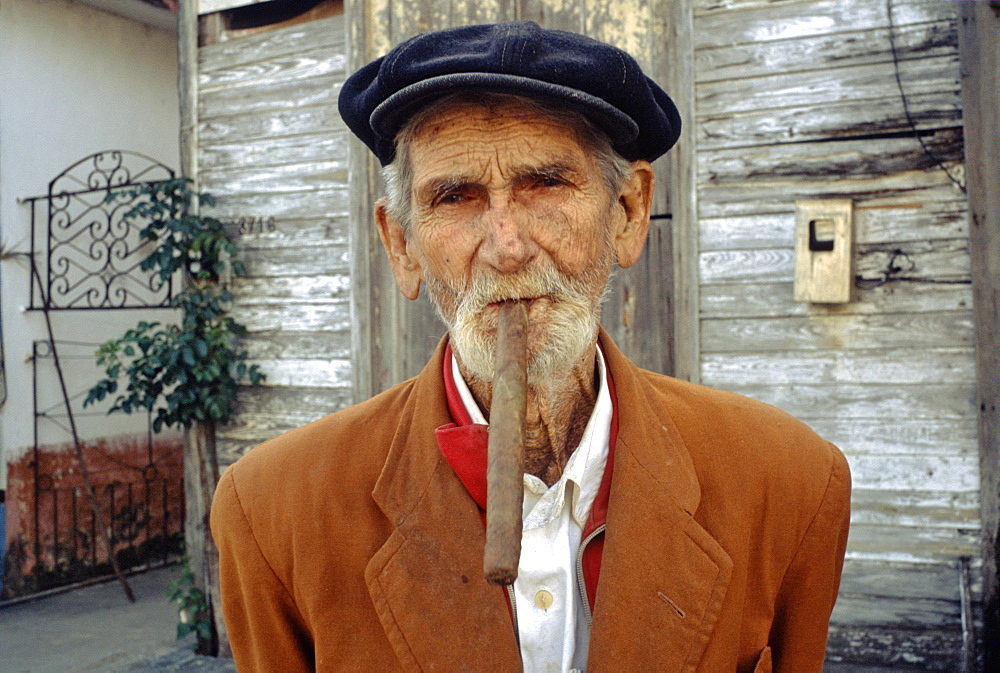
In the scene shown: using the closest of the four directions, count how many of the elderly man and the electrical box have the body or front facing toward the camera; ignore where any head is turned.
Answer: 2

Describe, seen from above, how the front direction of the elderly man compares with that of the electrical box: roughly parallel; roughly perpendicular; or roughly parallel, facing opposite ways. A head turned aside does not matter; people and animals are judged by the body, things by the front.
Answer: roughly parallel

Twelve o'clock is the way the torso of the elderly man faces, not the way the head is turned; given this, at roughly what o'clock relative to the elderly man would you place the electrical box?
The electrical box is roughly at 7 o'clock from the elderly man.

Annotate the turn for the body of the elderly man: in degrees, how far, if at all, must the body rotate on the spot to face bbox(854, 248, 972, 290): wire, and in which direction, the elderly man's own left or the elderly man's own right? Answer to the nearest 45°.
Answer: approximately 135° to the elderly man's own left

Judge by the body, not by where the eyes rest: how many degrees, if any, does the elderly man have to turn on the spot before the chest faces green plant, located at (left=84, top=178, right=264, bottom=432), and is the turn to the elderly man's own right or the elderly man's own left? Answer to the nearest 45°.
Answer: approximately 135° to the elderly man's own right

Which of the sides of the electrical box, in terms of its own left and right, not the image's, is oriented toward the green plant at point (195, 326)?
right

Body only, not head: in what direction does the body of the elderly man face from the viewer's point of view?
toward the camera

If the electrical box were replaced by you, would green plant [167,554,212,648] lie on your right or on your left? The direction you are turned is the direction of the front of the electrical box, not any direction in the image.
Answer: on your right

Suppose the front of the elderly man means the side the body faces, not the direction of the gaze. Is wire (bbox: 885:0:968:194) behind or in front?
behind

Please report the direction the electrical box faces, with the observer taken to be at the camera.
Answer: facing the viewer
